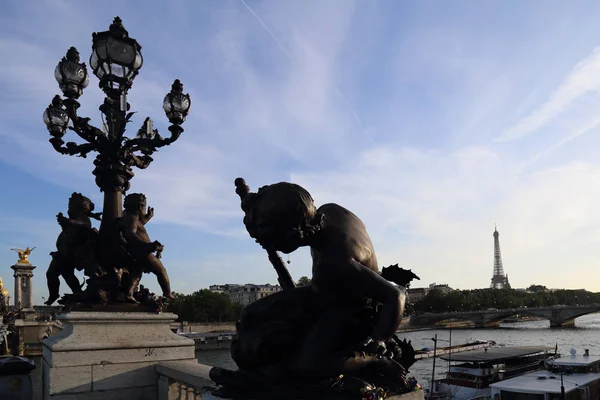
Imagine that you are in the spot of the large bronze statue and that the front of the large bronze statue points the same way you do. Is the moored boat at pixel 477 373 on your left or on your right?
on your right

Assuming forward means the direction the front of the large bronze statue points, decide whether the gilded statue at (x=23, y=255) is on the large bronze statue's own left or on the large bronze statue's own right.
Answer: on the large bronze statue's own right

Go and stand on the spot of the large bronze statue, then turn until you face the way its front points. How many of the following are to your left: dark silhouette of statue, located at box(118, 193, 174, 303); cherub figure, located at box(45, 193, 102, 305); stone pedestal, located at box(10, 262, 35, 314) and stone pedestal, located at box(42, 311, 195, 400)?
0

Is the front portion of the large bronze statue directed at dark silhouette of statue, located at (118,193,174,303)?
no

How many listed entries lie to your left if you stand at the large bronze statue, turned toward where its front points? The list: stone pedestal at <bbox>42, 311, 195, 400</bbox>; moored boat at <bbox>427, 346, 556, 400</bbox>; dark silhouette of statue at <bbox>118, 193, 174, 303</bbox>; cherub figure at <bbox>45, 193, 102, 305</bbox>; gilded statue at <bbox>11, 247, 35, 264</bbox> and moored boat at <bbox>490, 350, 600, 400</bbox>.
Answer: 0

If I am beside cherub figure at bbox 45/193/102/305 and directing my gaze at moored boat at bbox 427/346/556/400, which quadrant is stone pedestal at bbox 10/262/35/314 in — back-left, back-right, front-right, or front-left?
front-left

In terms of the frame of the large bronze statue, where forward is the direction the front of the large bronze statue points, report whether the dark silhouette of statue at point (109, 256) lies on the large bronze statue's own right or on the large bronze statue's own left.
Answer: on the large bronze statue's own right

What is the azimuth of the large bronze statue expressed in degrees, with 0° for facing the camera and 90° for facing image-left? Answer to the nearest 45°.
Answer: approximately 90°

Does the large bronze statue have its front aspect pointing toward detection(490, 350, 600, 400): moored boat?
no

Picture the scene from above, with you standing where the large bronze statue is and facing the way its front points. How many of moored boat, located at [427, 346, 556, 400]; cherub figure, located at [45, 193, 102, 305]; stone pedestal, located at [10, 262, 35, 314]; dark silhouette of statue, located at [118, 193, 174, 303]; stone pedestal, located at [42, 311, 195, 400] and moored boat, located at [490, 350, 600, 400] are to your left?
0

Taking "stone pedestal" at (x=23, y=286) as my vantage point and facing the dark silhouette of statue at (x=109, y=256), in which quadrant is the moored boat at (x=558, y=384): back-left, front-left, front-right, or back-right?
front-left
